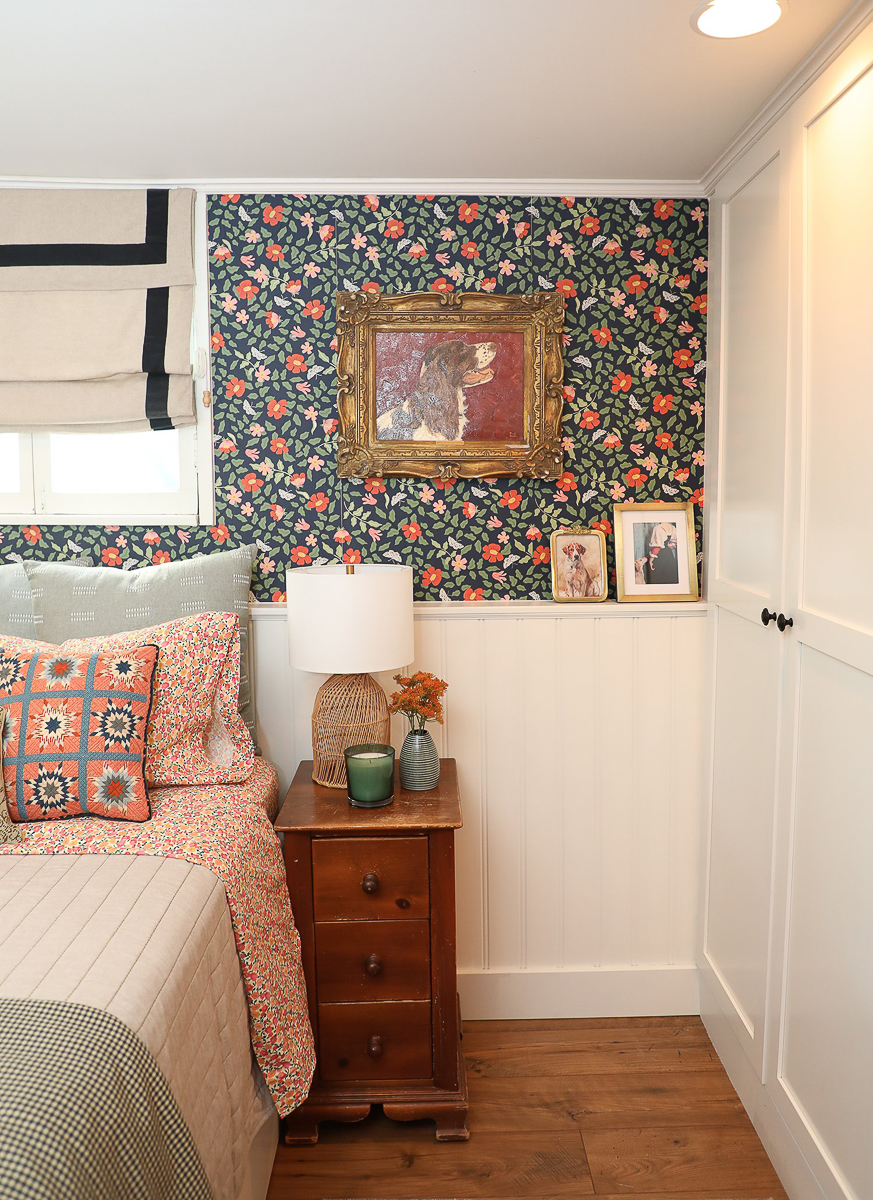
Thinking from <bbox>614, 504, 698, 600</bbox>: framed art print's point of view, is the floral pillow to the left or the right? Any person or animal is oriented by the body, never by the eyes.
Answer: on its right

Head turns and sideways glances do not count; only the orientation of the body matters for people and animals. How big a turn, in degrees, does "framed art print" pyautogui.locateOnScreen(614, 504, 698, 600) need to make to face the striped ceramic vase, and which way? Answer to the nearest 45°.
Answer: approximately 45° to its right

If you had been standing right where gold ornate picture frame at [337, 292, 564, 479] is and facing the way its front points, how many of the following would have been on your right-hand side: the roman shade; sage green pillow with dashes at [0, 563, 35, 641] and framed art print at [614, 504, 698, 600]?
2

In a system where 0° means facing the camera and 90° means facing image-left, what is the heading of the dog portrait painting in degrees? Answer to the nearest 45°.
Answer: approximately 0°

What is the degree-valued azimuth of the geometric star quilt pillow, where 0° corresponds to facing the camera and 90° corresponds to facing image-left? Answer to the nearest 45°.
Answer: approximately 0°

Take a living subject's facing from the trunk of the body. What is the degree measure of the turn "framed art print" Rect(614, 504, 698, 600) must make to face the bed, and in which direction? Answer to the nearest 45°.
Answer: approximately 45° to its right
